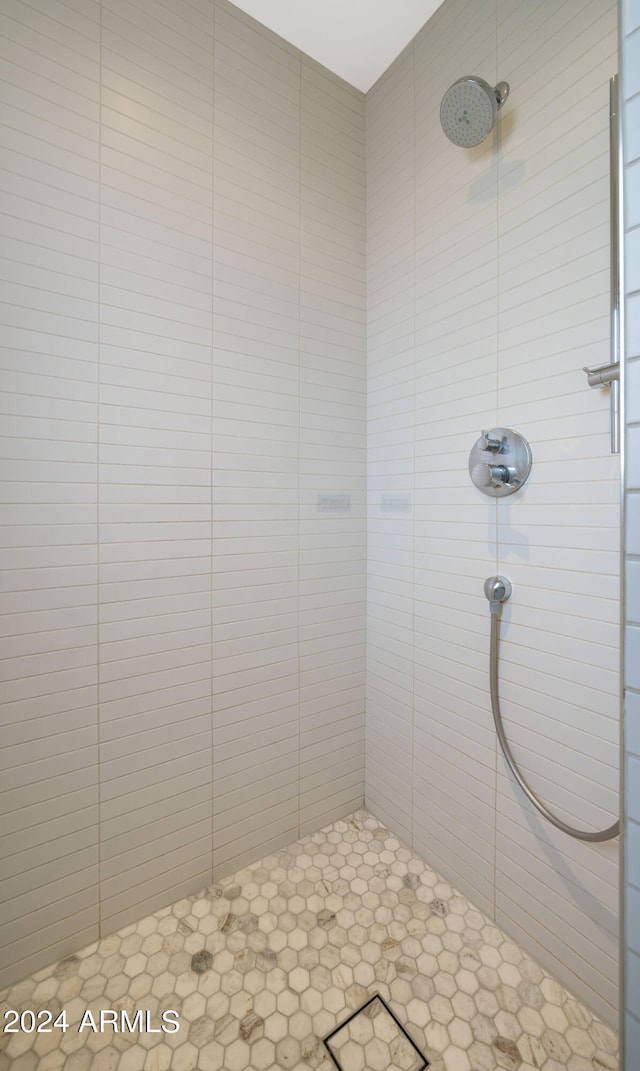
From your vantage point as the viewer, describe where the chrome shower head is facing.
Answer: facing the viewer and to the left of the viewer
